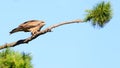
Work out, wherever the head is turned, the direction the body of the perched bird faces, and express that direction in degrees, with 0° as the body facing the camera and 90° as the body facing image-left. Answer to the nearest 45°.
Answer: approximately 270°

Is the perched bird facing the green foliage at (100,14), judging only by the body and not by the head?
yes
